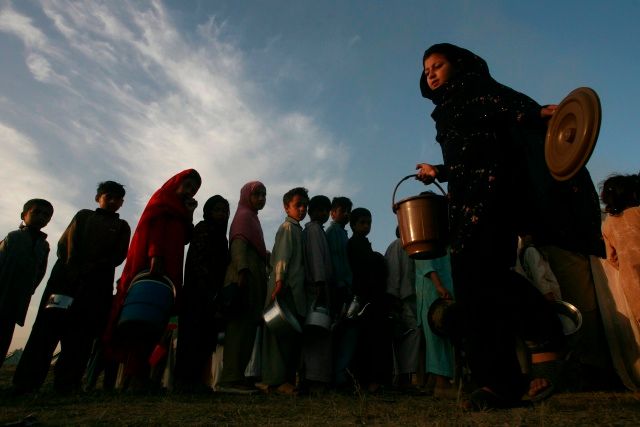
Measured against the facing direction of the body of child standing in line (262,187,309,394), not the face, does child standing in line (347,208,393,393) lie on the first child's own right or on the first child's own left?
on the first child's own left

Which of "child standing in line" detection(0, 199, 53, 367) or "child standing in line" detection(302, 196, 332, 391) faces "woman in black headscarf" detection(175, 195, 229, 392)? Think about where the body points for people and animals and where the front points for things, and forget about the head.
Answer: "child standing in line" detection(0, 199, 53, 367)

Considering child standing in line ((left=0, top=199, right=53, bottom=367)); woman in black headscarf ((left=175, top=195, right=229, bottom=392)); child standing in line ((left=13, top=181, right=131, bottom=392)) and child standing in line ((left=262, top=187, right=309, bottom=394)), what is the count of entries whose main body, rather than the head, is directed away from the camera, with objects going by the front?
0

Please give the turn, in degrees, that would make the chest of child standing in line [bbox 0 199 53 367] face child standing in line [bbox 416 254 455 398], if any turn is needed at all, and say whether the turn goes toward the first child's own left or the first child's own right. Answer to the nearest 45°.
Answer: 0° — they already face them

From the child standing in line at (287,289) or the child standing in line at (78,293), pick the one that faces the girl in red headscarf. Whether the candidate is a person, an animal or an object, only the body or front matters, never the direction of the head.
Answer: the child standing in line at (78,293)

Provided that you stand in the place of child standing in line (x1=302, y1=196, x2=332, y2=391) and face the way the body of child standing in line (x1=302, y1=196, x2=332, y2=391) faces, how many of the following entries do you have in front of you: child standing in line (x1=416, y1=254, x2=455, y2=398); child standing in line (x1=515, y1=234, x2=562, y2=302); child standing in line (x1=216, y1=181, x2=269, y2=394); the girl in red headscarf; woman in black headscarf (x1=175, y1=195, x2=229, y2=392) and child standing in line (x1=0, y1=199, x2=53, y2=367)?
2

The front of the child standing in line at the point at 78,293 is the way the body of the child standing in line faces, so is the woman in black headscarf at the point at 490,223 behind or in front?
in front

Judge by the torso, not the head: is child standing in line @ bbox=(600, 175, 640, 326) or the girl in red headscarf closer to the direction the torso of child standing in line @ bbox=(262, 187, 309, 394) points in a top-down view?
the child standing in line

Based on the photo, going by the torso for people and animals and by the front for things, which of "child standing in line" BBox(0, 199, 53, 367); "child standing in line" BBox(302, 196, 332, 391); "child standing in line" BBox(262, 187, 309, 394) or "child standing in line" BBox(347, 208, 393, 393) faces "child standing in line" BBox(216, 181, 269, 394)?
"child standing in line" BBox(0, 199, 53, 367)

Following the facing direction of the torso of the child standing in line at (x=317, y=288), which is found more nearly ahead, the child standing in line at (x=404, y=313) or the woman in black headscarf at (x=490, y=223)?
the child standing in line

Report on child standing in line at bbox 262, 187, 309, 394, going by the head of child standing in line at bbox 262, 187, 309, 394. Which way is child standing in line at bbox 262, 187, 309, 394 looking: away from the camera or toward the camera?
toward the camera

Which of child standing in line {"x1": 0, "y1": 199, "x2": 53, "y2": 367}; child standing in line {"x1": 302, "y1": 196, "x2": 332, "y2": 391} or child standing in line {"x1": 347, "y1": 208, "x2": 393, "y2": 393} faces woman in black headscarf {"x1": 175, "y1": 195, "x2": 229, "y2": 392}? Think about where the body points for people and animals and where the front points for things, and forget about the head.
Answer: child standing in line {"x1": 0, "y1": 199, "x2": 53, "y2": 367}

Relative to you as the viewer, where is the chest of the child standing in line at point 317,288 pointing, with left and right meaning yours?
facing to the right of the viewer
